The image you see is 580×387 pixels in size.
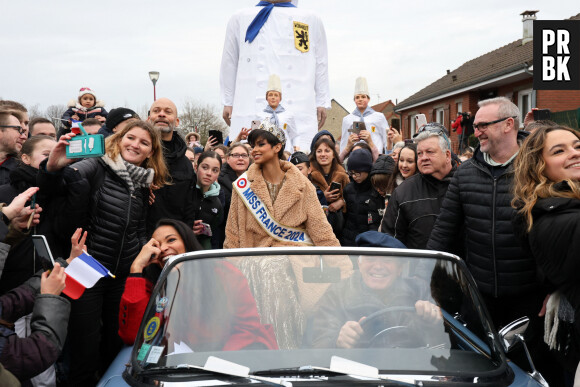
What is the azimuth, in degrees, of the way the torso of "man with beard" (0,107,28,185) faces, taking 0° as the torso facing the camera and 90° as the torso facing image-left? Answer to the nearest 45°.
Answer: approximately 270°

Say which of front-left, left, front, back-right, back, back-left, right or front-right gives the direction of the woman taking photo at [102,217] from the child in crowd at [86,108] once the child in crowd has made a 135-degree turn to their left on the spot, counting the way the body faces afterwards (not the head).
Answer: back-right

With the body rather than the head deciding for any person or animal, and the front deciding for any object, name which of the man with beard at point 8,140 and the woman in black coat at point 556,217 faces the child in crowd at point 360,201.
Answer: the man with beard

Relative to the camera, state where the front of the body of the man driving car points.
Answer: toward the camera

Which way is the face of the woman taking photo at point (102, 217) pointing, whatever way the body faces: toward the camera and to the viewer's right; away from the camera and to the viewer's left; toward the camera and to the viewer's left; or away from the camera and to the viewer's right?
toward the camera and to the viewer's left

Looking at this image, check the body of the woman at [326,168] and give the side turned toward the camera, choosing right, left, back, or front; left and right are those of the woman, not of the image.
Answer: front

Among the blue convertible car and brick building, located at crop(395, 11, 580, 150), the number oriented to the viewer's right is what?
0

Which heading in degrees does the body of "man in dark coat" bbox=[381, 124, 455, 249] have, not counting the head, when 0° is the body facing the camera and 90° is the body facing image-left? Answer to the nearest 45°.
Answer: approximately 45°

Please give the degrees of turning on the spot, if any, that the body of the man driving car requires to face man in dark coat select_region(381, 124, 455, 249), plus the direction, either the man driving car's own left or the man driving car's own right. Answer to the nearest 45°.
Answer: approximately 180°

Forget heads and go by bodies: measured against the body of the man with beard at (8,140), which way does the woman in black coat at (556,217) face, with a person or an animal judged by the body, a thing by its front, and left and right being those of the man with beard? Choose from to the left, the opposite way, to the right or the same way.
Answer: to the right

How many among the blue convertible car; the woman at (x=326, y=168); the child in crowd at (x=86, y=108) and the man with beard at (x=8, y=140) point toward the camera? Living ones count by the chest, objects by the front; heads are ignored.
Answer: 3

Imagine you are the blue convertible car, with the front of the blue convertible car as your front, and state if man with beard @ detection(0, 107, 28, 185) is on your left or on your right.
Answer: on your right
